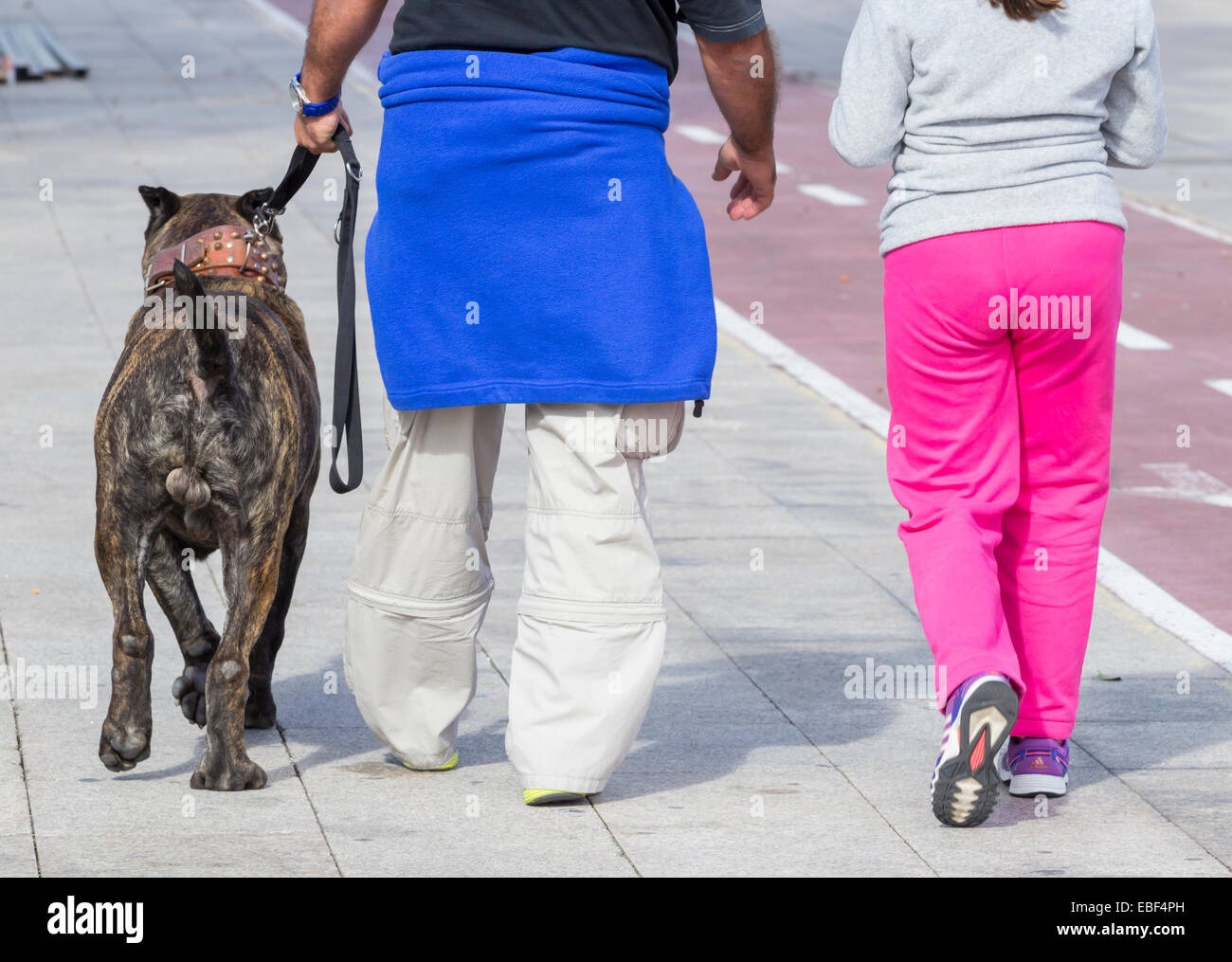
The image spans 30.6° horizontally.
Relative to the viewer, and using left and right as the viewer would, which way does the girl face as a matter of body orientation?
facing away from the viewer

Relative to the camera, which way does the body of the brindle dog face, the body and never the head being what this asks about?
away from the camera

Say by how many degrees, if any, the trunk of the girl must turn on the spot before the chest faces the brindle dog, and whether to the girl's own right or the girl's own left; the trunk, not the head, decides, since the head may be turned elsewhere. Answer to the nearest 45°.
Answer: approximately 90° to the girl's own left

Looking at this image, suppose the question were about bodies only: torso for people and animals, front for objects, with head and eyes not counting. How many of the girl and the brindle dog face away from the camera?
2

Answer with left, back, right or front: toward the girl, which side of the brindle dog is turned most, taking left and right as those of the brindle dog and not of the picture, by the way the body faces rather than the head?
right

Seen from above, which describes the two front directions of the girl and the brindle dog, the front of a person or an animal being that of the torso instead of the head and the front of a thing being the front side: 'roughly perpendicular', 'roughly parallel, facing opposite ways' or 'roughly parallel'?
roughly parallel
